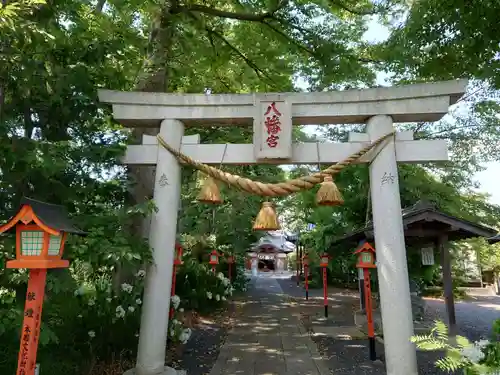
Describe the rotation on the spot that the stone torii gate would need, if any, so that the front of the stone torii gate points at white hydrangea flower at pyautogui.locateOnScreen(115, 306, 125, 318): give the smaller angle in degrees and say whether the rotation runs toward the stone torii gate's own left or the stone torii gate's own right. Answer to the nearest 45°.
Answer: approximately 90° to the stone torii gate's own right

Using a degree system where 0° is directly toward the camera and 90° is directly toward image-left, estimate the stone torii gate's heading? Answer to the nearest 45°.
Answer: approximately 0°

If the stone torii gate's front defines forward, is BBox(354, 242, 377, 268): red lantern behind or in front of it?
behind

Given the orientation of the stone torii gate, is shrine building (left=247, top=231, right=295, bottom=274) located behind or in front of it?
behind

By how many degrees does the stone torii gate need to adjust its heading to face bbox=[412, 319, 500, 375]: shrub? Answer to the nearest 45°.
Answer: approximately 45° to its left

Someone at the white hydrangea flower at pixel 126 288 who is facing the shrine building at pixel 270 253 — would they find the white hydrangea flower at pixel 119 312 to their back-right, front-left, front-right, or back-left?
back-right

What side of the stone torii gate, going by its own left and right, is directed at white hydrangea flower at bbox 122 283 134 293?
right
